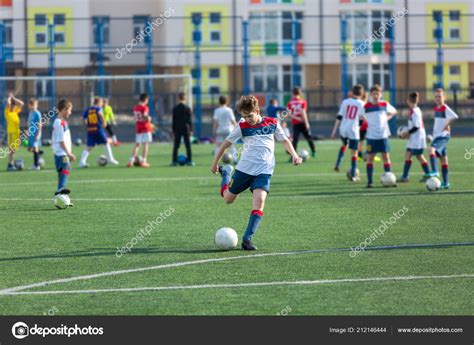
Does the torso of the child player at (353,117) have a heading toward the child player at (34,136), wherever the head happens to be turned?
no

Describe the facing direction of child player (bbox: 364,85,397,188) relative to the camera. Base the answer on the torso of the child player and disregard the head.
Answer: toward the camera

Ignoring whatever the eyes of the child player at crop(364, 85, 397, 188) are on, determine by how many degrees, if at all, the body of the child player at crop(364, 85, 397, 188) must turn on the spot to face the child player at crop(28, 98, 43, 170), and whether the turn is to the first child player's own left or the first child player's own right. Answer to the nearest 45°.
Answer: approximately 135° to the first child player's own right

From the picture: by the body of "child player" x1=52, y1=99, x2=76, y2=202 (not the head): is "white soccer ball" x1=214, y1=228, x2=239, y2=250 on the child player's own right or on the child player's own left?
on the child player's own right

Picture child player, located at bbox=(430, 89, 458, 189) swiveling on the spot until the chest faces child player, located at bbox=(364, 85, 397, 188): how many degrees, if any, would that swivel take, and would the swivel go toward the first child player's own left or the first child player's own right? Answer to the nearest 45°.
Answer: approximately 90° to the first child player's own right

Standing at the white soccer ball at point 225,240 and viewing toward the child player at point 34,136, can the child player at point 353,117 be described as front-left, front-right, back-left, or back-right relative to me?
front-right

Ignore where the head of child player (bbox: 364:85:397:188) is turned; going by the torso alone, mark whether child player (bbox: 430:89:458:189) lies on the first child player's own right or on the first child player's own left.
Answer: on the first child player's own left

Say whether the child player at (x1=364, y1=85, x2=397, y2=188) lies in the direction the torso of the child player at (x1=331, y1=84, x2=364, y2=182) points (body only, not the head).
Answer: no

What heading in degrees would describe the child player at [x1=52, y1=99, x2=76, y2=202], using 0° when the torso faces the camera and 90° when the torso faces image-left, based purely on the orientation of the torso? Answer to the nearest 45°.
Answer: approximately 270°

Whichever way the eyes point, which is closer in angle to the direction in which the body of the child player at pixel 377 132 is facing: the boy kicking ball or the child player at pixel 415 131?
the boy kicking ball
